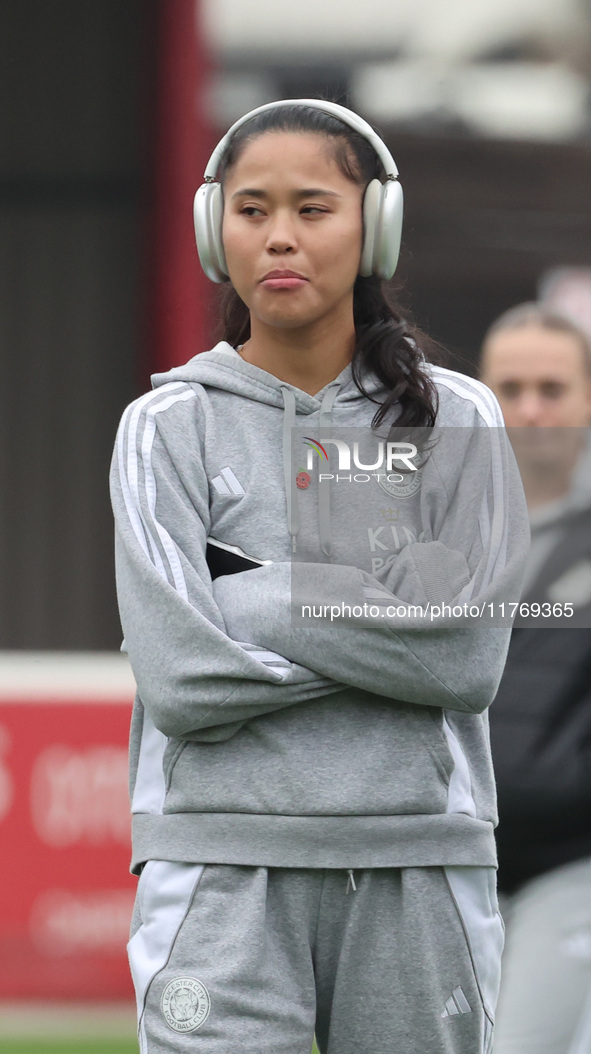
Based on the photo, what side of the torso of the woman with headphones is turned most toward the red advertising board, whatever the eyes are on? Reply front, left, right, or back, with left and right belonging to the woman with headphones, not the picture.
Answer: back

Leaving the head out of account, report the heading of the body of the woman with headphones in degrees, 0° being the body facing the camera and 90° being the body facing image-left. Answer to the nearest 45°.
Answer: approximately 0°

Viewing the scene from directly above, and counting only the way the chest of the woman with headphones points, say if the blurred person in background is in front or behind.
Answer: behind

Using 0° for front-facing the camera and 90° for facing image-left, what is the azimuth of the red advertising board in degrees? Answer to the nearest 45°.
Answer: approximately 0°

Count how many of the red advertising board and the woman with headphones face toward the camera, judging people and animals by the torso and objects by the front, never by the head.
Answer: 2

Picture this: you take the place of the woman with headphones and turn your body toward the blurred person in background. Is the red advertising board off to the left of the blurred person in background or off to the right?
left

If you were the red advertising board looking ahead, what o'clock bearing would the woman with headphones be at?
The woman with headphones is roughly at 12 o'clock from the red advertising board.
